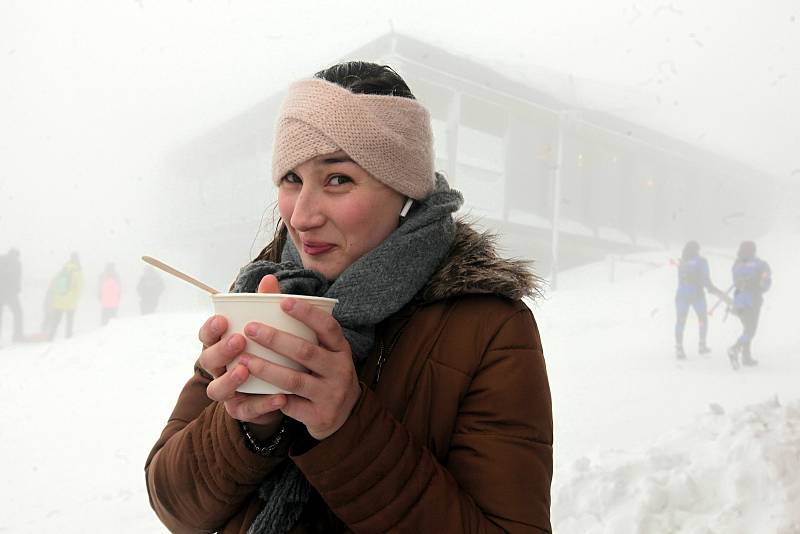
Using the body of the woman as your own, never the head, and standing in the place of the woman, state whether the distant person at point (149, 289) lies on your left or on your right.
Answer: on your right

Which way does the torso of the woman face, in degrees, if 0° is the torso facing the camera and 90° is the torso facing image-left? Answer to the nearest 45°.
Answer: approximately 45°

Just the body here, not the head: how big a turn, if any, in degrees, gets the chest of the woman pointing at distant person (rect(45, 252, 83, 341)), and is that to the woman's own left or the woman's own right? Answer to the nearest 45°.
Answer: approximately 90° to the woman's own right

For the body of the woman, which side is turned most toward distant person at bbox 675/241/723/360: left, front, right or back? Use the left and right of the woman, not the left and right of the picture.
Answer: back

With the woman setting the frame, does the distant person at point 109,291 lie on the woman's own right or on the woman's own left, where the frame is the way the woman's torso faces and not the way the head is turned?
on the woman's own right

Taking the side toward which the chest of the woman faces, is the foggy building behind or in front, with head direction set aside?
behind

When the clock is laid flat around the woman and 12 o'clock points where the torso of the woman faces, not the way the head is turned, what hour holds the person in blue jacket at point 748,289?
The person in blue jacket is roughly at 6 o'clock from the woman.
